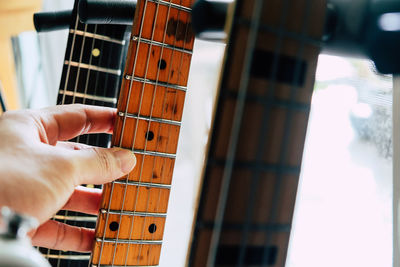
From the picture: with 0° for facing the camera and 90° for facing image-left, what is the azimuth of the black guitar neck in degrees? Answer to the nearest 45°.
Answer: approximately 0°
